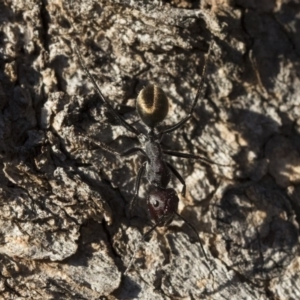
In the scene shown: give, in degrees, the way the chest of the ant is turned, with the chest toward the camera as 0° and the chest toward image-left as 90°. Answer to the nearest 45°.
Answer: approximately 0°
